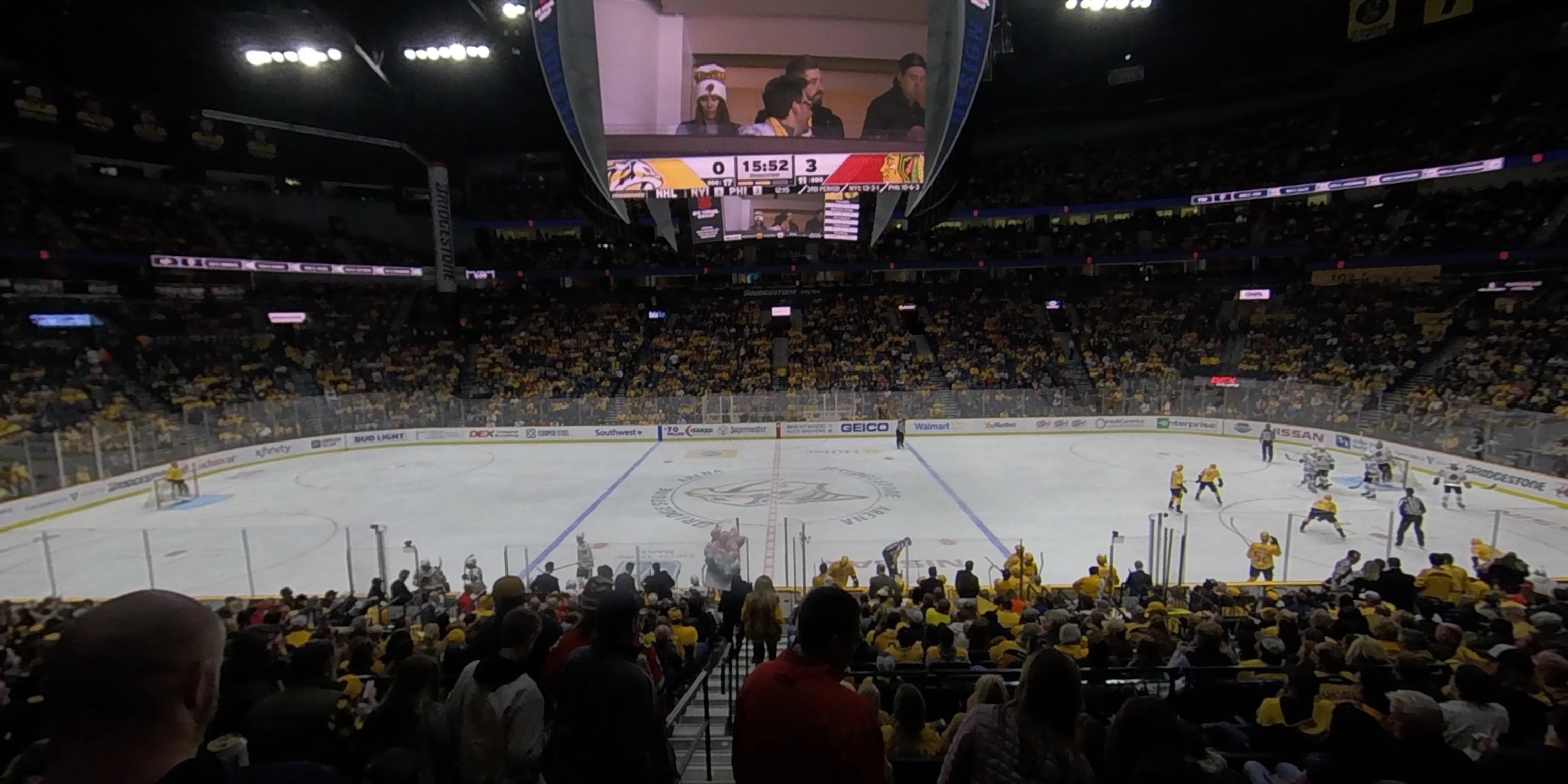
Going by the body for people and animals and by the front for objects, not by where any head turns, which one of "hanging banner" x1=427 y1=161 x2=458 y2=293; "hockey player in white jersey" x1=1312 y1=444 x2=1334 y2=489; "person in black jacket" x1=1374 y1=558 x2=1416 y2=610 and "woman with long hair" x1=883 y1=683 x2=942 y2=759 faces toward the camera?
the hanging banner

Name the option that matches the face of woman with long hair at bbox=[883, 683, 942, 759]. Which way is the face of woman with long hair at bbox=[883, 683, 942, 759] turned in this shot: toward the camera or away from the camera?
away from the camera

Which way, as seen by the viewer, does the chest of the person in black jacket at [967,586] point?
away from the camera

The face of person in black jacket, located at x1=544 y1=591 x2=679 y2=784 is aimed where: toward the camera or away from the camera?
away from the camera

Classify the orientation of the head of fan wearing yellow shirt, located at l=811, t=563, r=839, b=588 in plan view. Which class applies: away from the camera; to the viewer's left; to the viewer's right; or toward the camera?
away from the camera

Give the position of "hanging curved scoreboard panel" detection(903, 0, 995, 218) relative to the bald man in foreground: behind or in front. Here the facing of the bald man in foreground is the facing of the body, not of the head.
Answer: in front

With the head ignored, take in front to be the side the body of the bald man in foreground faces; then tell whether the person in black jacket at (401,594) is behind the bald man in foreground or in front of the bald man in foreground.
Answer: in front

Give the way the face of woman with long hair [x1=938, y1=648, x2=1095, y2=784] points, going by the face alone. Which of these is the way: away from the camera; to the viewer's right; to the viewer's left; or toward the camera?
away from the camera
